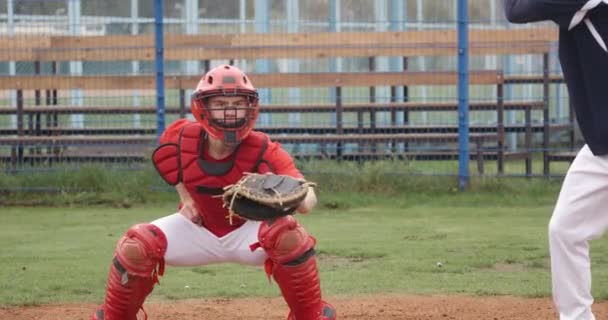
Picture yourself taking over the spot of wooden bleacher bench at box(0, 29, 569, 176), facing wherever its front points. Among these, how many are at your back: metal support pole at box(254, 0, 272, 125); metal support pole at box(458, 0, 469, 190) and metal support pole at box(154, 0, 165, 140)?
1

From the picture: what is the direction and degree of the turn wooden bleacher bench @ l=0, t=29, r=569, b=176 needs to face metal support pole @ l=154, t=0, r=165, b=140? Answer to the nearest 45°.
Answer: approximately 45° to its right

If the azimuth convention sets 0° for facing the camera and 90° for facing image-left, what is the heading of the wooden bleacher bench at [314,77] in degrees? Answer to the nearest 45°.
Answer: approximately 0°

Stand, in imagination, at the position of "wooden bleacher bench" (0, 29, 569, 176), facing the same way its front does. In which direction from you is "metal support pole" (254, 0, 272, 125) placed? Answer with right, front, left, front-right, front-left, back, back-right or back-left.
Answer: back

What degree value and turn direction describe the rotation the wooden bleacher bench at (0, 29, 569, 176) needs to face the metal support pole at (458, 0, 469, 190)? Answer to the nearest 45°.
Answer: approximately 45° to its left
